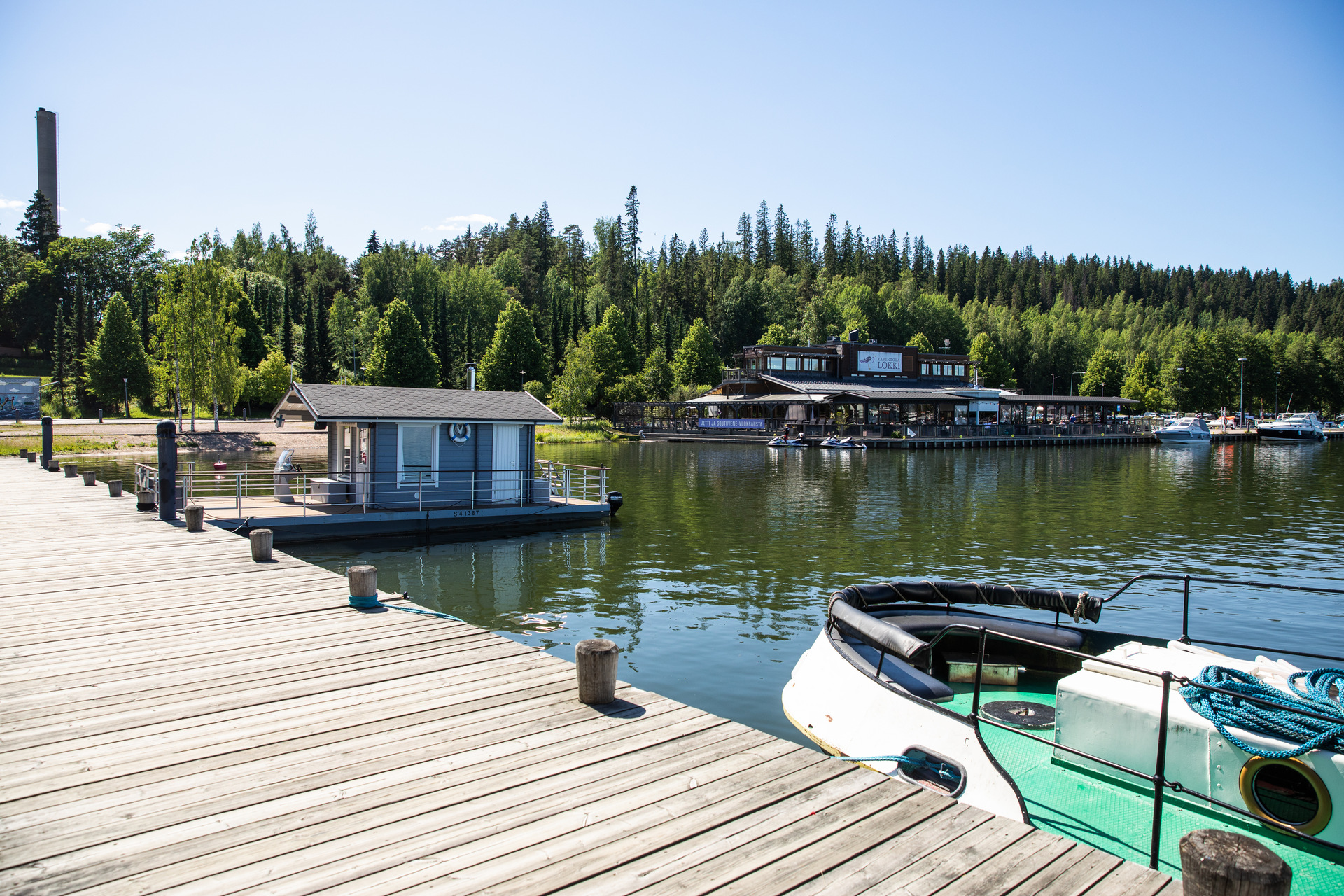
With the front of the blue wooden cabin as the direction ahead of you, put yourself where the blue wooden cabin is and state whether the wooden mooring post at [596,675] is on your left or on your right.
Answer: on your left

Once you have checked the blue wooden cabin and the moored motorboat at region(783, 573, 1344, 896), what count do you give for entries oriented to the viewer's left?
1

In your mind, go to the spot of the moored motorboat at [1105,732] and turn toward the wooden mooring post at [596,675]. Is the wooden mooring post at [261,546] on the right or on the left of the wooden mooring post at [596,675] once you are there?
right
